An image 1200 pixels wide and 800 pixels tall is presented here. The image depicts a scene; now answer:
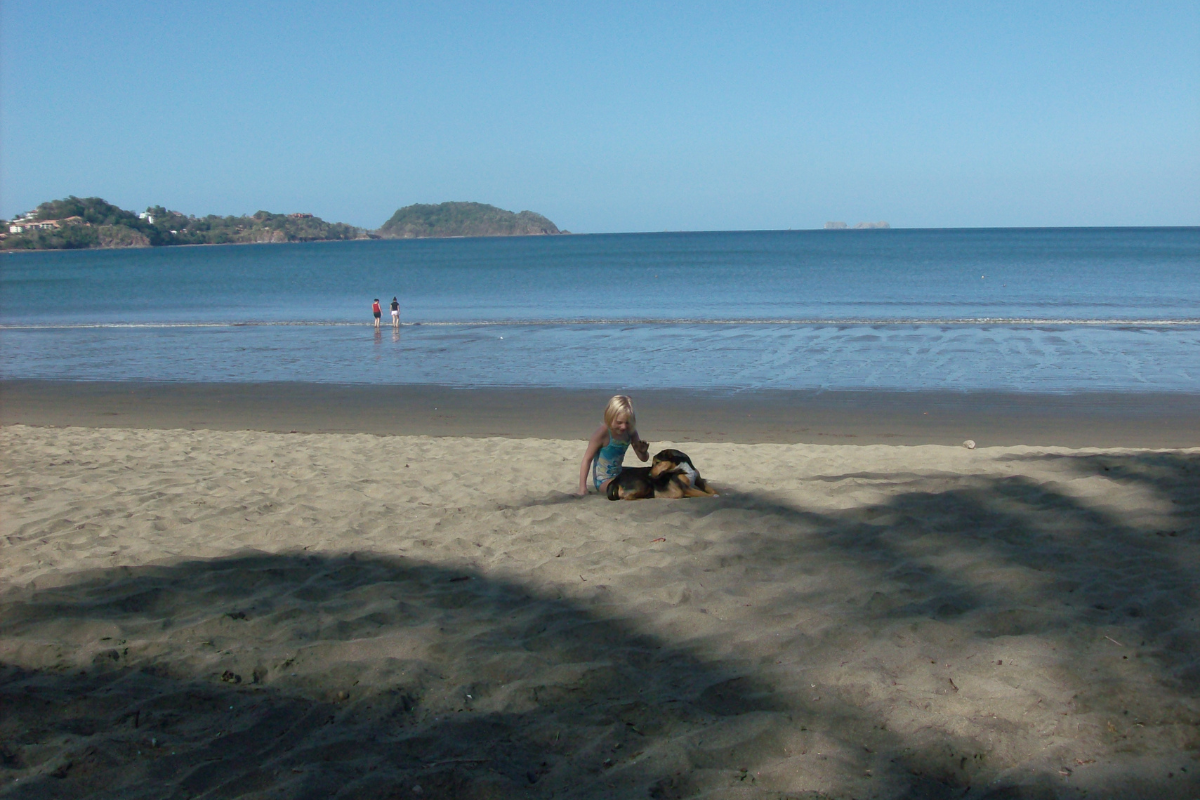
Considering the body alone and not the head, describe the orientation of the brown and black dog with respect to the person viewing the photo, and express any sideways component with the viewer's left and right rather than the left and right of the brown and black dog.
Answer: facing to the right of the viewer

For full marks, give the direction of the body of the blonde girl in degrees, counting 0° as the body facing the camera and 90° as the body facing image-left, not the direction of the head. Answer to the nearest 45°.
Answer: approximately 315°
